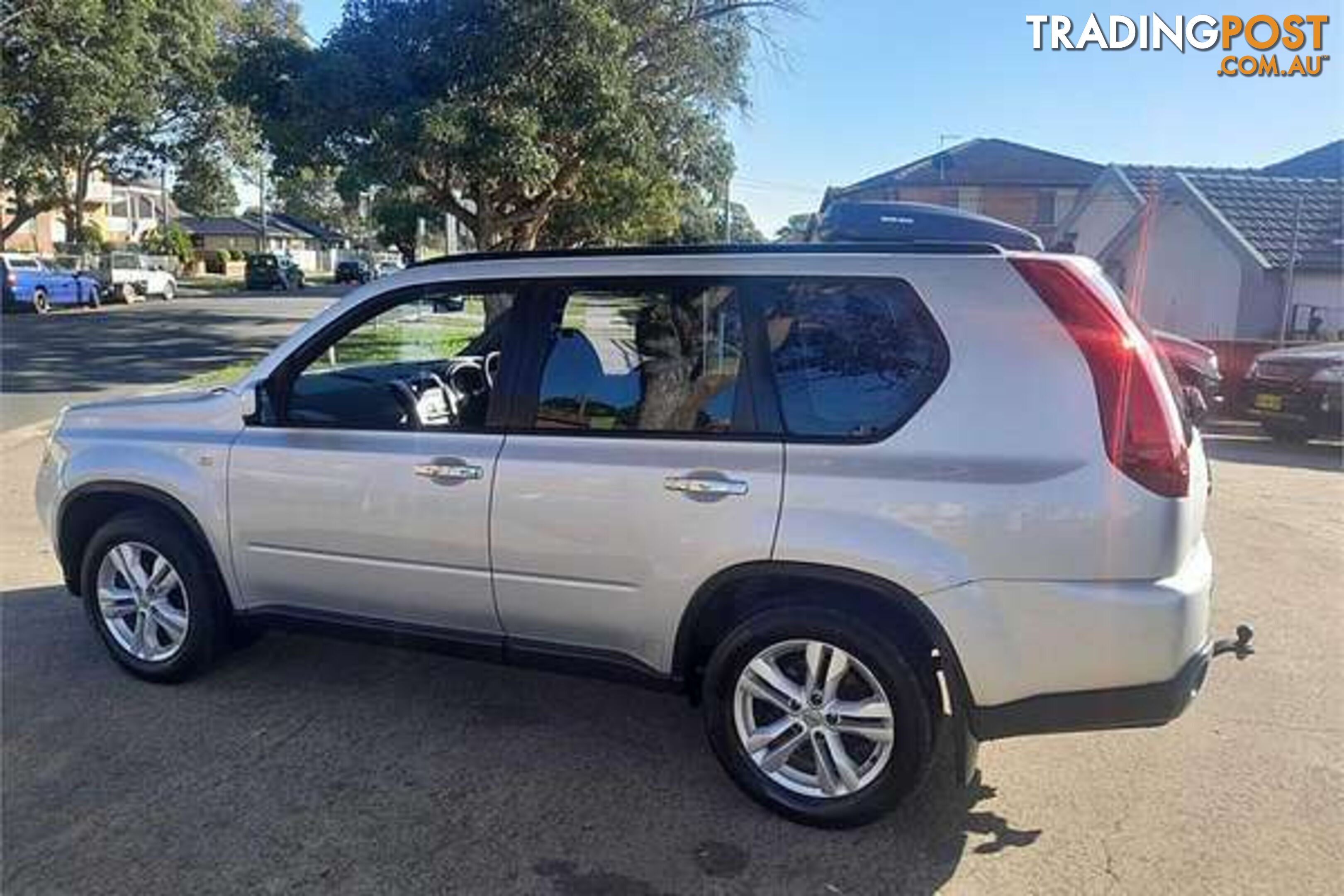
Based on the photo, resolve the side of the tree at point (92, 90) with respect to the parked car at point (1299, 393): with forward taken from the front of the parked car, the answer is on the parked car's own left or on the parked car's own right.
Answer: on the parked car's own right

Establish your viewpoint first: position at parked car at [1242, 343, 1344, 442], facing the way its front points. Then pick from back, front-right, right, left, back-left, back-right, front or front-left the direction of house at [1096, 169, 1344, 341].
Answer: back-right

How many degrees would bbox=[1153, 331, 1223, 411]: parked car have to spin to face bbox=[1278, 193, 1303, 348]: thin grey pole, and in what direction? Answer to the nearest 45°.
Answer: approximately 135° to its left

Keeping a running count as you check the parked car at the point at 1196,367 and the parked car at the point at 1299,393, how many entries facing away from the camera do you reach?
0

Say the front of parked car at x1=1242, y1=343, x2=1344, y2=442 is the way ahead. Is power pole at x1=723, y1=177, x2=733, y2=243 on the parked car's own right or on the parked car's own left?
on the parked car's own right

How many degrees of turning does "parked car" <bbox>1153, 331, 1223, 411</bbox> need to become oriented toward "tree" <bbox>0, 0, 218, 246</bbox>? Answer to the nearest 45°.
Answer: approximately 135° to its right

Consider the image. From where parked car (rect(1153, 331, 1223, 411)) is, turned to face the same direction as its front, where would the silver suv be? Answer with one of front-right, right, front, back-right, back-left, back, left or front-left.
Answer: front-right

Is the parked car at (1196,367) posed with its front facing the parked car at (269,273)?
no

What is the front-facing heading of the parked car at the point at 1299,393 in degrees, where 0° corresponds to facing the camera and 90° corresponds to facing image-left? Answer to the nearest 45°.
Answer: approximately 45°

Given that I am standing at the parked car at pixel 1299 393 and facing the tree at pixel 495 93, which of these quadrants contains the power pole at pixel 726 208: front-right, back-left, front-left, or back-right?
front-right

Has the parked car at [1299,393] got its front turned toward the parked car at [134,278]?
no

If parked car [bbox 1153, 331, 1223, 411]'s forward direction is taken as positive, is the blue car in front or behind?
behind

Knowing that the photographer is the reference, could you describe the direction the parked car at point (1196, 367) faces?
facing the viewer and to the right of the viewer
